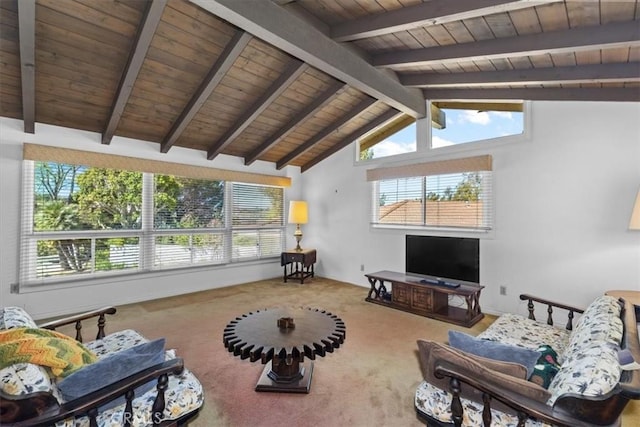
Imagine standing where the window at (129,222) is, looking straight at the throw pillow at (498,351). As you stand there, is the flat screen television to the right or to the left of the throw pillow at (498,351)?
left

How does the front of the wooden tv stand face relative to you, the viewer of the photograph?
facing the viewer and to the left of the viewer

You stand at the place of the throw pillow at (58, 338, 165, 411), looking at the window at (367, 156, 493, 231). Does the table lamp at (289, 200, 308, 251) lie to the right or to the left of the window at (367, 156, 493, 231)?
left

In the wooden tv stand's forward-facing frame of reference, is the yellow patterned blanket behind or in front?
in front

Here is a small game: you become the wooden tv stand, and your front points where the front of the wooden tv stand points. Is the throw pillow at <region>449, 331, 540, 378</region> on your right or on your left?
on your left

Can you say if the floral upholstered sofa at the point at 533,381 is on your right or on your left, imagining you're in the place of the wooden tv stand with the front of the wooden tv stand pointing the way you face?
on your left

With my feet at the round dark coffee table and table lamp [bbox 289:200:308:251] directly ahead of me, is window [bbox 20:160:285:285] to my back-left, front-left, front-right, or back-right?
front-left

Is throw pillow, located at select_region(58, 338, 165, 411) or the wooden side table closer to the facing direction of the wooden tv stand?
the throw pillow

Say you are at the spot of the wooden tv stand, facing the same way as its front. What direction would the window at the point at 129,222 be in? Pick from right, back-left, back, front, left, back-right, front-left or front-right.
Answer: front-right

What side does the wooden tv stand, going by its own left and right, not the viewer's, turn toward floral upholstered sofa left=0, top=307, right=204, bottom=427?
front

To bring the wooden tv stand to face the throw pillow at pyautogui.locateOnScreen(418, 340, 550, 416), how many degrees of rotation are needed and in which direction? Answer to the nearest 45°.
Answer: approximately 45° to its left

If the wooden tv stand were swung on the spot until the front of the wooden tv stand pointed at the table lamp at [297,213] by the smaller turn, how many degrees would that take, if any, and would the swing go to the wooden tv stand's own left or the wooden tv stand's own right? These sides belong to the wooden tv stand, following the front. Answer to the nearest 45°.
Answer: approximately 90° to the wooden tv stand's own right

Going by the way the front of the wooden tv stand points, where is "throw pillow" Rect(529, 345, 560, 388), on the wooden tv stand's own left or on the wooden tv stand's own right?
on the wooden tv stand's own left
